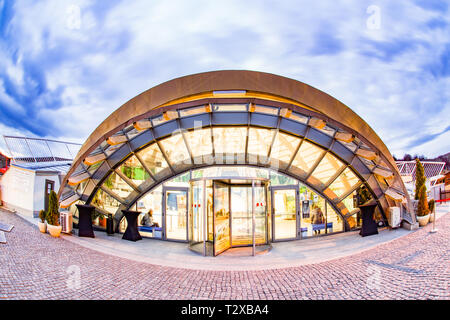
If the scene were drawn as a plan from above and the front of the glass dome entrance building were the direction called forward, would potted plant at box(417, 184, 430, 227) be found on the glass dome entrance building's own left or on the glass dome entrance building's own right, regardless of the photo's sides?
on the glass dome entrance building's own left

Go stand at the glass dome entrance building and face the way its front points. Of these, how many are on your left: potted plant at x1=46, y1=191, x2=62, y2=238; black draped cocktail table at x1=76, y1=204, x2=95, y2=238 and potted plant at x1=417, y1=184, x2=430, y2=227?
1

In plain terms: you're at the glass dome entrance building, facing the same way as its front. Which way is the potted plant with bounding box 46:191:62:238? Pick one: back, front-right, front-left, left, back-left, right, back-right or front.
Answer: right

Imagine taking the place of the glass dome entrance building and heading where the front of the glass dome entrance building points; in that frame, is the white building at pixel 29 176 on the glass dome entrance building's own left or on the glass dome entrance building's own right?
on the glass dome entrance building's own right

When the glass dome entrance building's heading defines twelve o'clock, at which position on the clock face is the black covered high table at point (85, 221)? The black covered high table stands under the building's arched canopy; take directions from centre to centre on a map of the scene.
The black covered high table is roughly at 3 o'clock from the glass dome entrance building.

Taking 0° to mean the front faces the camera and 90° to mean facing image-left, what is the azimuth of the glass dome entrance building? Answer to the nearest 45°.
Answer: approximately 0°
